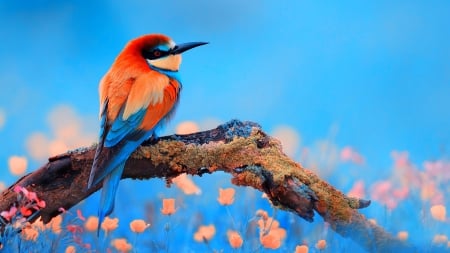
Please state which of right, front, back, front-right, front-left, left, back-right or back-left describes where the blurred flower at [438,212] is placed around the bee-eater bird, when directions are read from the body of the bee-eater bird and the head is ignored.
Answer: front-right

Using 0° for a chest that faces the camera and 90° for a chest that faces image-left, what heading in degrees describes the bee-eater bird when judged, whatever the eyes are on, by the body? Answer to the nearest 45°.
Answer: approximately 225°

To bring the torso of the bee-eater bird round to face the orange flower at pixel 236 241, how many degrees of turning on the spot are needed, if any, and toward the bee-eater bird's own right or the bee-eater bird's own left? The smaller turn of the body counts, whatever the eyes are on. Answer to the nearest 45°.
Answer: approximately 45° to the bee-eater bird's own right

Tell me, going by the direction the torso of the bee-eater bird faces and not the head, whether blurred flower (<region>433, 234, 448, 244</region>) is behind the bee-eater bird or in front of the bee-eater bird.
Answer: in front
